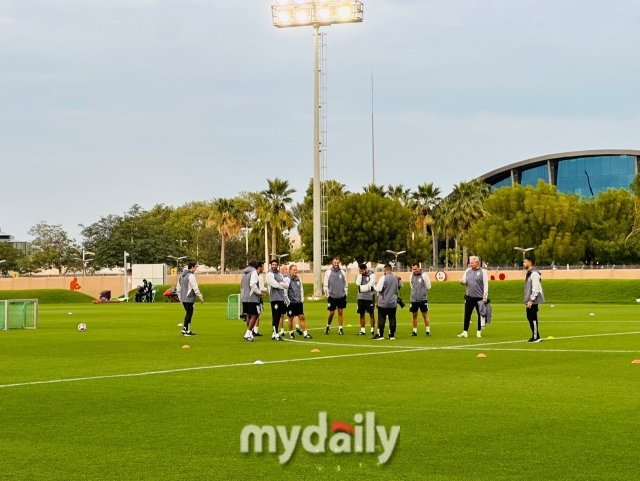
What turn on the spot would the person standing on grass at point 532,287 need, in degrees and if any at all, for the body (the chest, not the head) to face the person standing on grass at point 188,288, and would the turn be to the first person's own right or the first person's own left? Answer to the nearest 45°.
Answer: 0° — they already face them

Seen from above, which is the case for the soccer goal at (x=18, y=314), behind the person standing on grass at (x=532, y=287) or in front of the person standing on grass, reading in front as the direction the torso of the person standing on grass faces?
in front

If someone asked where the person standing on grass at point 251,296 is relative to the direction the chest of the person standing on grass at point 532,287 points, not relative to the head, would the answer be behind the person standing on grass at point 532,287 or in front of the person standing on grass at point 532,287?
in front

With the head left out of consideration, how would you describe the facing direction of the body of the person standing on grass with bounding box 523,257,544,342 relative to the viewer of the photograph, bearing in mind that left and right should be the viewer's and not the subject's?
facing to the left of the viewer

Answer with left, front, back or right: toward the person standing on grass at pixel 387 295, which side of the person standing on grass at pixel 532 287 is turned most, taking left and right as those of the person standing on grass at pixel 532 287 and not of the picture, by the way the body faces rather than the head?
front

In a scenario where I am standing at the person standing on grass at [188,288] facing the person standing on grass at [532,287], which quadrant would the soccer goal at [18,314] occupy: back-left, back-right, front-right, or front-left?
back-left

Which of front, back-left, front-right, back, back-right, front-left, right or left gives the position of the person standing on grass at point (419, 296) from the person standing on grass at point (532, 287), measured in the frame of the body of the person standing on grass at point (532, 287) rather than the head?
front-right
